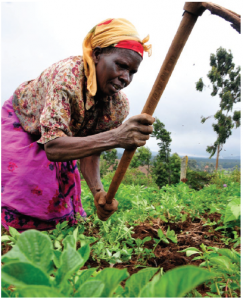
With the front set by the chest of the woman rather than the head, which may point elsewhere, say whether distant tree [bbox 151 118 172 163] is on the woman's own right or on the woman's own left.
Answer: on the woman's own left

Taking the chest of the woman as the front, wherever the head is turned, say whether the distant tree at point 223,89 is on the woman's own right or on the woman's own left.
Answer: on the woman's own left

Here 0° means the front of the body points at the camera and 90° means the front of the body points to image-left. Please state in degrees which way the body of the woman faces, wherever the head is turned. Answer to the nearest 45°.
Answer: approximately 315°

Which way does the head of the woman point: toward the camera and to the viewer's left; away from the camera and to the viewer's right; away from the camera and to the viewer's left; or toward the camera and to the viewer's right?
toward the camera and to the viewer's right
